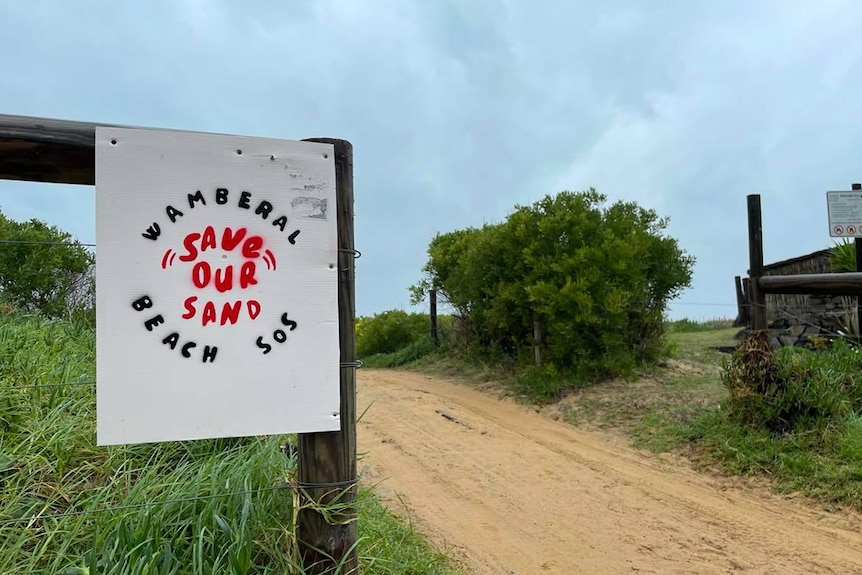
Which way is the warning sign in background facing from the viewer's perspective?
toward the camera

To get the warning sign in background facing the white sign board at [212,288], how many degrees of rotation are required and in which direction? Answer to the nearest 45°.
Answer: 0° — it already faces it

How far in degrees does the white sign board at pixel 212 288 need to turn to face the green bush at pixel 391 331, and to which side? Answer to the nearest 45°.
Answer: approximately 180°

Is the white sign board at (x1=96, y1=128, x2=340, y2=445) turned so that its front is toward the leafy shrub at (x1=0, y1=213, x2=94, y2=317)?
no

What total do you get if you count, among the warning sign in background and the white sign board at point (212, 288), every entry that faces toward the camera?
2

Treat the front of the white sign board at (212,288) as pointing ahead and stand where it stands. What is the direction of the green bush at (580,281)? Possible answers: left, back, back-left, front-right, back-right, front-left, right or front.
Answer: back-left

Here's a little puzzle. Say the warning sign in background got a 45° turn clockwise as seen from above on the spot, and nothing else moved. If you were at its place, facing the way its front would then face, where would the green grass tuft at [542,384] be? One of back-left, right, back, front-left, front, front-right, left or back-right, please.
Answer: front-right

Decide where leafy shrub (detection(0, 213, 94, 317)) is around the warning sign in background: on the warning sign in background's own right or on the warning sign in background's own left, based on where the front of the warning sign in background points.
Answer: on the warning sign in background's own right

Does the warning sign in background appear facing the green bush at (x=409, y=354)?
no

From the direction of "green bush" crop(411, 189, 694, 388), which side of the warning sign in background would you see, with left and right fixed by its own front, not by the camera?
right

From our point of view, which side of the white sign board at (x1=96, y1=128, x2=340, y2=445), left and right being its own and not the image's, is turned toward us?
front

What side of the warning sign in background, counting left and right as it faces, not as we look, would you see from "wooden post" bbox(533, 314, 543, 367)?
right

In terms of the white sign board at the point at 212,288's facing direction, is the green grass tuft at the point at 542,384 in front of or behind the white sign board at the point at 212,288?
behind

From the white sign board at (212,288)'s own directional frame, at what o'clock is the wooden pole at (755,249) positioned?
The wooden pole is roughly at 8 o'clock from the white sign board.
